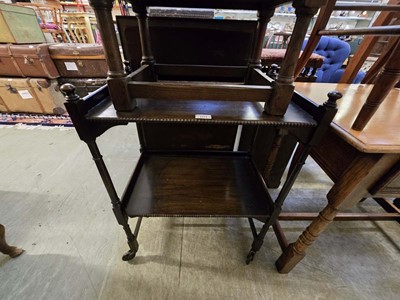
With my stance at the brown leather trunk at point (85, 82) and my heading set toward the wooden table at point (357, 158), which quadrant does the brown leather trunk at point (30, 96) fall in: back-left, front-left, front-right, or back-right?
back-right

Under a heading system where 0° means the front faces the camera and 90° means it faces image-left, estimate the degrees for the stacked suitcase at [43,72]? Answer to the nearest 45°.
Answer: approximately 0°

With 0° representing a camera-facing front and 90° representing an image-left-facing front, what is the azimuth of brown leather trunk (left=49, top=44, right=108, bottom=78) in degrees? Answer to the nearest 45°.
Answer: approximately 0°

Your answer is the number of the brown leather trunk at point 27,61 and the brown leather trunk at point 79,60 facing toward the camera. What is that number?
2

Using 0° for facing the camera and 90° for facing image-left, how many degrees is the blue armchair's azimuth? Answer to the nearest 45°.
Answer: approximately 45°

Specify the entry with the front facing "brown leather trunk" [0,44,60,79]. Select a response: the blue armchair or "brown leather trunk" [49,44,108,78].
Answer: the blue armchair
